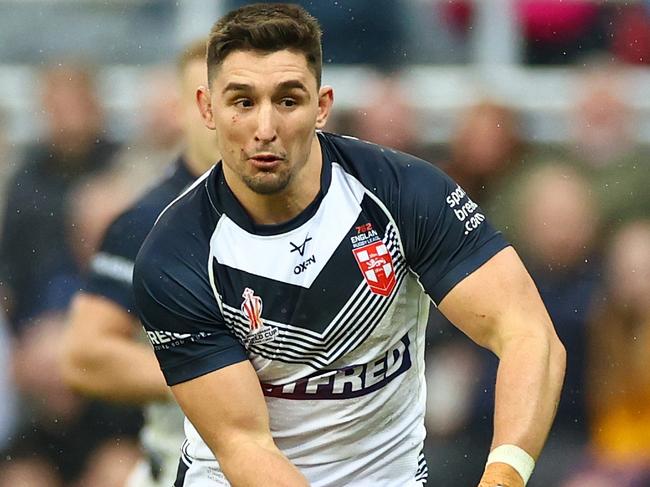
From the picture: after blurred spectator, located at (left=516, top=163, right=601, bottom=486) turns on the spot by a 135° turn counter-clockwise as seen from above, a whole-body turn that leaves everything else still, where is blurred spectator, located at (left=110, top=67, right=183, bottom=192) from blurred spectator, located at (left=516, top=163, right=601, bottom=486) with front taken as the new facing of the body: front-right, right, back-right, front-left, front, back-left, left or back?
back-left

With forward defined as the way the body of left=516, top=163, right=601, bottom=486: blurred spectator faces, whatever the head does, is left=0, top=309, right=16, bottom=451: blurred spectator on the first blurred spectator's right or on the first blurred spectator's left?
on the first blurred spectator's right

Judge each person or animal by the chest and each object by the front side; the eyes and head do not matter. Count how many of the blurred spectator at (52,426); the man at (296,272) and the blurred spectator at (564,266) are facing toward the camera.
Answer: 3

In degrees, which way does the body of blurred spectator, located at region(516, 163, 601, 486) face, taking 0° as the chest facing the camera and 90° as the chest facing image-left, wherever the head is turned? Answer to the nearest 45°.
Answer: approximately 0°

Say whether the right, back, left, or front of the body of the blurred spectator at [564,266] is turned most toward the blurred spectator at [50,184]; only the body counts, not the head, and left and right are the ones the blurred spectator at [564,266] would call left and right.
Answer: right

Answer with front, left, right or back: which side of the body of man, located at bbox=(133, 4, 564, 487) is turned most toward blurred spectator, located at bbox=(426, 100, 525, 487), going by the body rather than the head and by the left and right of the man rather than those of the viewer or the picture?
back

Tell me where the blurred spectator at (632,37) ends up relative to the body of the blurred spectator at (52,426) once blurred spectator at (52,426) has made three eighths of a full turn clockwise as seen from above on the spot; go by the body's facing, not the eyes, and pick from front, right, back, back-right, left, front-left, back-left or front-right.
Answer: back-right
